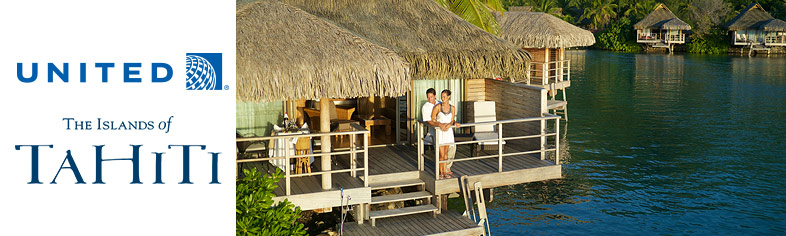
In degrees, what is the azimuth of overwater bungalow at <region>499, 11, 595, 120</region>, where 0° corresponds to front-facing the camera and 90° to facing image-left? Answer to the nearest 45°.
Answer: approximately 315°

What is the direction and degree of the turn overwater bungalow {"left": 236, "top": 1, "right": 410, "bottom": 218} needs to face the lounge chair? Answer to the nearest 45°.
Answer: approximately 90° to its left

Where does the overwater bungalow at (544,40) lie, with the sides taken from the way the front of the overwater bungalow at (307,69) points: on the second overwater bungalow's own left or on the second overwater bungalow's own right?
on the second overwater bungalow's own left

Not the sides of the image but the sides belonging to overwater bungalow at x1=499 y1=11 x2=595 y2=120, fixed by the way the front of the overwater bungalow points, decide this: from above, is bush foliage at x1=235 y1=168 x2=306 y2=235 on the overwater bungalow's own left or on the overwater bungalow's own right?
on the overwater bungalow's own right

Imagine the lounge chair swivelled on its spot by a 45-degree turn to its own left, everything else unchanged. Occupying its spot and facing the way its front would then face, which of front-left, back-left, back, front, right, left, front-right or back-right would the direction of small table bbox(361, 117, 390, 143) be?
back-right

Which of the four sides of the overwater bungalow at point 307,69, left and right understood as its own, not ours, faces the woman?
left

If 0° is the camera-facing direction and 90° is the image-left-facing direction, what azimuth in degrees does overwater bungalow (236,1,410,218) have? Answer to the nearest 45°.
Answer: approximately 315°

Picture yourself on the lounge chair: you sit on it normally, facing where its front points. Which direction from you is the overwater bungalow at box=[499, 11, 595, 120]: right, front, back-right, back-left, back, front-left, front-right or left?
back
